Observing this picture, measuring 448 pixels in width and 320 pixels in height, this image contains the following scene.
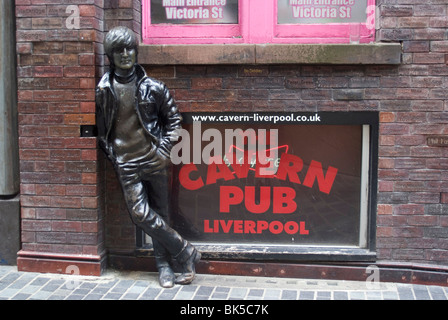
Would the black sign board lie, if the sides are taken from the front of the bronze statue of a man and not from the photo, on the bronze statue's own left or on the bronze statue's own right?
on the bronze statue's own left

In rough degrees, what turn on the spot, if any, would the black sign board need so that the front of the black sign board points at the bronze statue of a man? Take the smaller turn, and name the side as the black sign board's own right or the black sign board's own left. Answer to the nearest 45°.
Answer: approximately 45° to the black sign board's own right

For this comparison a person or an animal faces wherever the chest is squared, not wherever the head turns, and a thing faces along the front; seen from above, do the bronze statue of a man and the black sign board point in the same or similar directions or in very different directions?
same or similar directions

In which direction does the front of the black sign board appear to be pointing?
toward the camera
